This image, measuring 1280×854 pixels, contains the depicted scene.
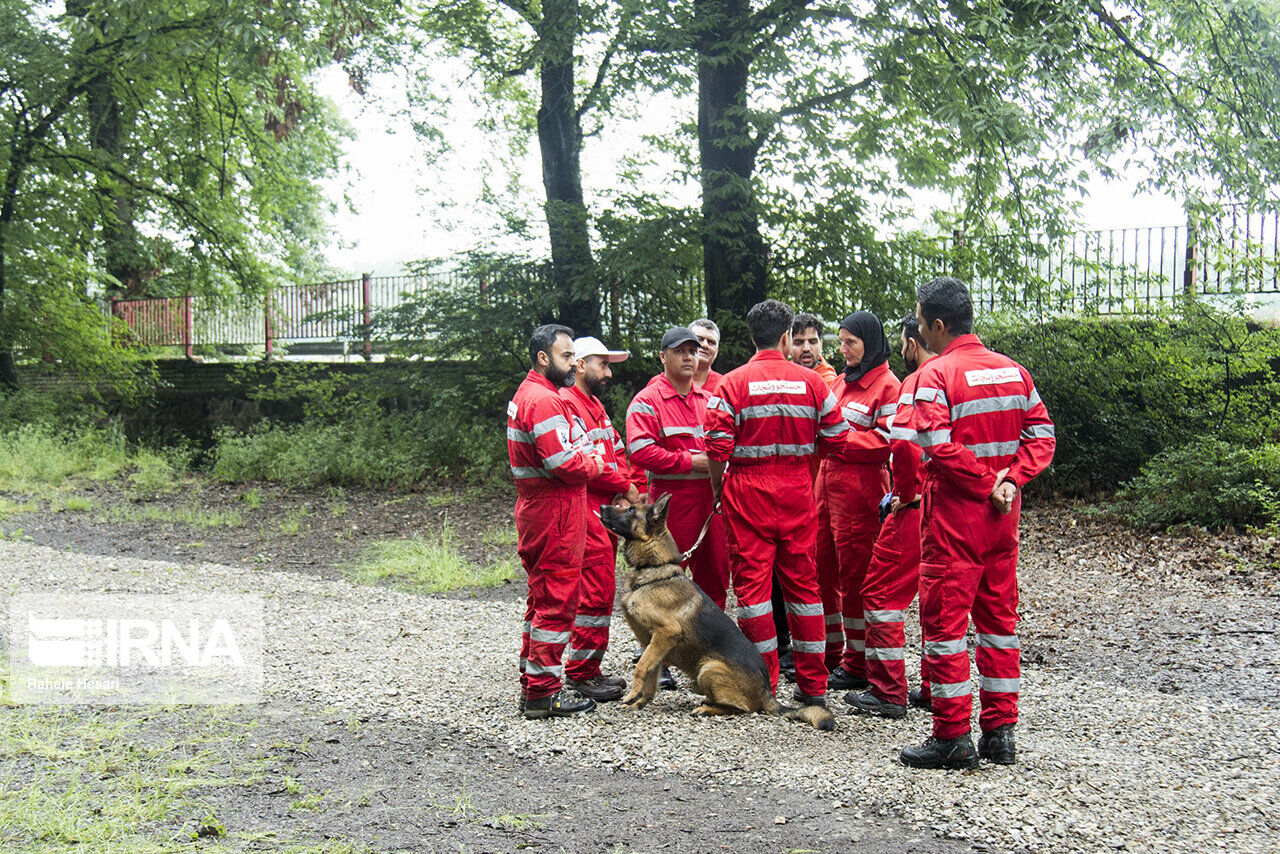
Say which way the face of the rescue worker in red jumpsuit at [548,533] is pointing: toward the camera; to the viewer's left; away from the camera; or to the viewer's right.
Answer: to the viewer's right

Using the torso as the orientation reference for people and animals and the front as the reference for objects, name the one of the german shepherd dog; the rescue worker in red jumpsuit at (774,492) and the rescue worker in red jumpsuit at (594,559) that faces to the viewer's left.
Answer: the german shepherd dog

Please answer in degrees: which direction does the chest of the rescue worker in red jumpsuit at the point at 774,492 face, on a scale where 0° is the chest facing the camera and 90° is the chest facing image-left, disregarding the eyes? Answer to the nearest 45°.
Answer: approximately 180°

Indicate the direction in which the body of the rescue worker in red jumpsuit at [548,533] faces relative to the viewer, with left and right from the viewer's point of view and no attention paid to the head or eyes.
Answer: facing to the right of the viewer

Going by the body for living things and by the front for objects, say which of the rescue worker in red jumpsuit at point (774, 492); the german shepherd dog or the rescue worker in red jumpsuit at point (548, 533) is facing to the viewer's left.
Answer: the german shepherd dog

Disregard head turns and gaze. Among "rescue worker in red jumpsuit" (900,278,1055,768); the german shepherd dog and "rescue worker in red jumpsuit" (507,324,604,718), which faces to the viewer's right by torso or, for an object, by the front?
"rescue worker in red jumpsuit" (507,324,604,718)

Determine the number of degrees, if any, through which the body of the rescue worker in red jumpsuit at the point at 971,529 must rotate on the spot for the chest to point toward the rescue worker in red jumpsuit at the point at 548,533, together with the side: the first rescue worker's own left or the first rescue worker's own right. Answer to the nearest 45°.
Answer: approximately 45° to the first rescue worker's own left

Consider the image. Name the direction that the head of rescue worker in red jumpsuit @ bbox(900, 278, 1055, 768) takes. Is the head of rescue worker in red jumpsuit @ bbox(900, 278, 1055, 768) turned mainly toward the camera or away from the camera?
away from the camera

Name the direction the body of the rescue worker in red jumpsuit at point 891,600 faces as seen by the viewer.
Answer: to the viewer's left

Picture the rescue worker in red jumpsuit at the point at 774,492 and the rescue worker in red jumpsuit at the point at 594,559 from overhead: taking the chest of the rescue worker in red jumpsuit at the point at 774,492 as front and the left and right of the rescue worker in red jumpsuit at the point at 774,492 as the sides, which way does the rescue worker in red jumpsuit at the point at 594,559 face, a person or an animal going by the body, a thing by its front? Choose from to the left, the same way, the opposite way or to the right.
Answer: to the right

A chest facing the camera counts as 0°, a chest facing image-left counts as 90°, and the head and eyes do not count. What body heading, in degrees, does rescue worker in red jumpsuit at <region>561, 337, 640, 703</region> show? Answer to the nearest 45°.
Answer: approximately 270°

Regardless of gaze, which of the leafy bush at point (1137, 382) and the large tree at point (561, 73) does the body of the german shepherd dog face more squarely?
the large tree

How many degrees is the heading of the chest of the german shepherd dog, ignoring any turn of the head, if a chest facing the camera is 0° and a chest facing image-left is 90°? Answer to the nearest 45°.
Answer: approximately 90°

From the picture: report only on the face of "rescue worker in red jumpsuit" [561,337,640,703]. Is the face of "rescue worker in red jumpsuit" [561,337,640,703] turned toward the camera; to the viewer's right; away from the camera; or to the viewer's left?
to the viewer's right
